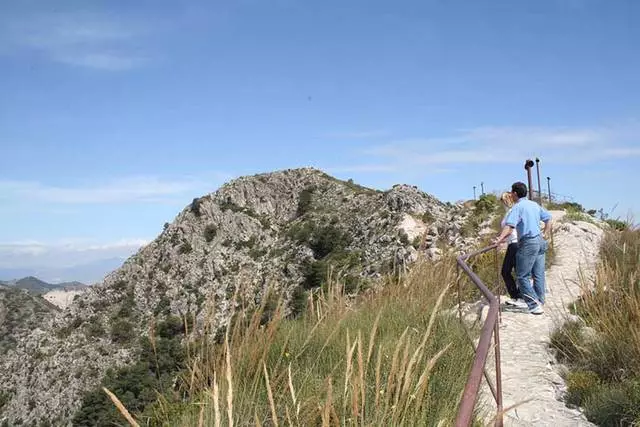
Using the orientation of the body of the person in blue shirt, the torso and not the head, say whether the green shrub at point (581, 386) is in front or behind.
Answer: behind

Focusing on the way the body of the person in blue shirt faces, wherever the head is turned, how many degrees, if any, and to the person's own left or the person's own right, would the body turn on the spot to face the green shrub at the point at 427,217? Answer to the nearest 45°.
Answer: approximately 45° to the person's own right

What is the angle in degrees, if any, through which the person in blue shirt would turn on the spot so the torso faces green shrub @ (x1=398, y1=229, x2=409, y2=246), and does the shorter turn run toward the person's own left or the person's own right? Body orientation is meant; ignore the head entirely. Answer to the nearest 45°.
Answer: approximately 45° to the person's own right

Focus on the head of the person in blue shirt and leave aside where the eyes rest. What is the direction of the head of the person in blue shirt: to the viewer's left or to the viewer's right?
to the viewer's left

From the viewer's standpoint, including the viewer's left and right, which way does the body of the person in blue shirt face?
facing away from the viewer and to the left of the viewer

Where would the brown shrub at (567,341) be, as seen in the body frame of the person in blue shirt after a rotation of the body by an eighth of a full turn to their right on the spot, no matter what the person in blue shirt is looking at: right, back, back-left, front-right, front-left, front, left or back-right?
back

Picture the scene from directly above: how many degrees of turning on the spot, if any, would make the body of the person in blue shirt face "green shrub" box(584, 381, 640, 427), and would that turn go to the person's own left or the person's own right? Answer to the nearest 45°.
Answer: approximately 135° to the person's own left

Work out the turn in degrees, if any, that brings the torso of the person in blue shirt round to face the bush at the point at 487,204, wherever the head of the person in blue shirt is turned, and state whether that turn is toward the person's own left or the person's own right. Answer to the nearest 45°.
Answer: approximately 45° to the person's own right

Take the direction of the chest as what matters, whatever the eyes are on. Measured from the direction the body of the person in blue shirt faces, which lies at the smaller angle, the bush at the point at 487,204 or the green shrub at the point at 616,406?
the bush
